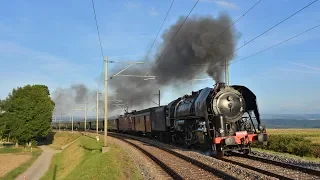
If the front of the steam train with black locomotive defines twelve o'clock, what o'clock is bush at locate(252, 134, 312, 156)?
The bush is roughly at 11 o'clock from the steam train with black locomotive.

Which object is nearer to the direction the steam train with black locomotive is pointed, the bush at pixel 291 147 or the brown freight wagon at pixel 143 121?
the bush

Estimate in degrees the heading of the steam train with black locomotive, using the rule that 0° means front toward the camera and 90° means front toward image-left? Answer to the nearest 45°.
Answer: approximately 315°
